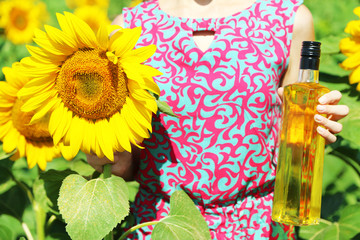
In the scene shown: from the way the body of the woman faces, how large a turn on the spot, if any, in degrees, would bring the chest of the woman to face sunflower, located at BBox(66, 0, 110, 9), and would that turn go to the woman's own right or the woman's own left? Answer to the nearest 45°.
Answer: approximately 135° to the woman's own right

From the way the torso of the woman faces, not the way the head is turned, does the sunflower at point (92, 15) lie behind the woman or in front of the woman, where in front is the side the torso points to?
behind

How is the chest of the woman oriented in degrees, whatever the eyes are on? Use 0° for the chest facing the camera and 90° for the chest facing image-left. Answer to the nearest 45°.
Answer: approximately 0°

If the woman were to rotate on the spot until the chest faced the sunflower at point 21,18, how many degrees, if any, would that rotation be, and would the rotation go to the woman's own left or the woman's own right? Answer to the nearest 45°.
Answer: approximately 135° to the woman's own right
